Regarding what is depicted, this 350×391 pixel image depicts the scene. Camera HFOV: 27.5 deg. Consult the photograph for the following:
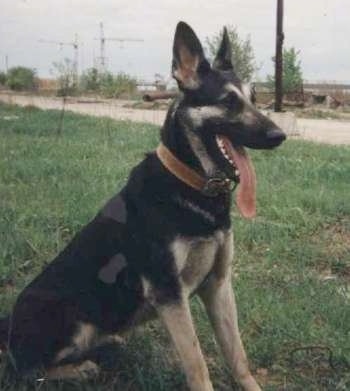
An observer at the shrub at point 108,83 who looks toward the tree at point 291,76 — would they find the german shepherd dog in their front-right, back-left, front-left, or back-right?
front-right

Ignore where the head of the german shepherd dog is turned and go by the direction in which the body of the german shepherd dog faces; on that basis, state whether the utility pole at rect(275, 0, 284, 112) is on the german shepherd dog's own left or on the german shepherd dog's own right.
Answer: on the german shepherd dog's own left

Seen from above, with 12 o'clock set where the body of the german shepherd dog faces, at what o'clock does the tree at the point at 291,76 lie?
The tree is roughly at 8 o'clock from the german shepherd dog.

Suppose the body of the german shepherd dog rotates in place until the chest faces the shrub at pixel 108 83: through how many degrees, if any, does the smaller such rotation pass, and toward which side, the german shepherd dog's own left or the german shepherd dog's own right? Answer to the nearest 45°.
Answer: approximately 135° to the german shepherd dog's own left

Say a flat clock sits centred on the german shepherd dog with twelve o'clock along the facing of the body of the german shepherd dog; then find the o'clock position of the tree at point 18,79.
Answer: The tree is roughly at 7 o'clock from the german shepherd dog.

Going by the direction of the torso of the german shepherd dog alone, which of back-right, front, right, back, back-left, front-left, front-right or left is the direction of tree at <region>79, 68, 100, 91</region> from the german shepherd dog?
back-left

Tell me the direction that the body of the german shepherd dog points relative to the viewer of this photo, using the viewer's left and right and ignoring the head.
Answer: facing the viewer and to the right of the viewer
